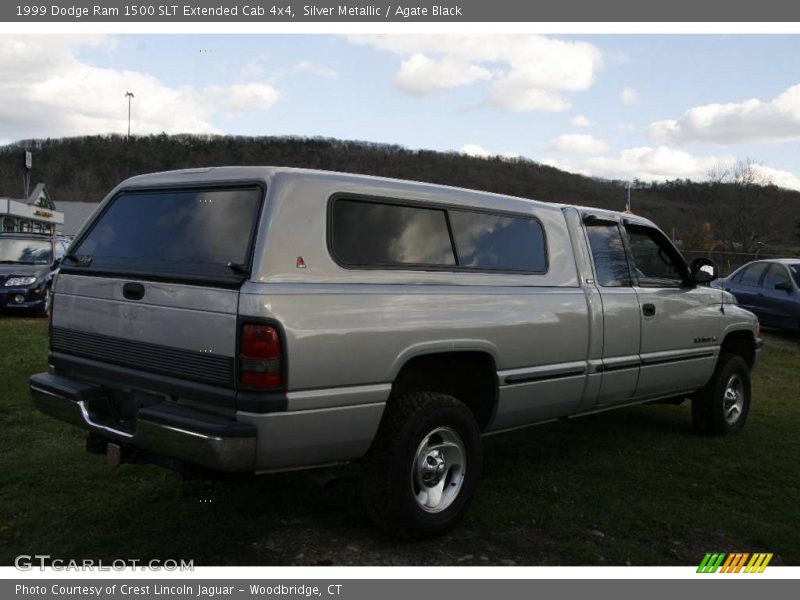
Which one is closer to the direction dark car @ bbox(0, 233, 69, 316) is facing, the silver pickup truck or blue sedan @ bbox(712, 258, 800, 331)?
the silver pickup truck

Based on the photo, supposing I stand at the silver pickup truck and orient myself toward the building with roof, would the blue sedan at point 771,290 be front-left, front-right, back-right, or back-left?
front-right

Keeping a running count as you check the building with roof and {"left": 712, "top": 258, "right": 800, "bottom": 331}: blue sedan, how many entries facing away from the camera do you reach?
0

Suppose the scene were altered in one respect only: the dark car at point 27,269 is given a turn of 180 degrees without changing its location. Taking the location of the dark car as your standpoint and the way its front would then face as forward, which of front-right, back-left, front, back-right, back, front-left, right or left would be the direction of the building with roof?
front-left

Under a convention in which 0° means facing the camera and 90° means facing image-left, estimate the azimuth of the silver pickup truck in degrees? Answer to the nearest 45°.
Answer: approximately 225°

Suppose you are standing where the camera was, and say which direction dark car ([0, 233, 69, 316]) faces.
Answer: facing the viewer and to the left of the viewer

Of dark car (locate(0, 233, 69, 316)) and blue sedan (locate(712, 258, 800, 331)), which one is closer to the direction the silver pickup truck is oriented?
the blue sedan

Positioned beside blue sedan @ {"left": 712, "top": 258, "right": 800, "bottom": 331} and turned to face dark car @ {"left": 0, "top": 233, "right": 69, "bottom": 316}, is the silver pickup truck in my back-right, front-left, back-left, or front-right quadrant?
front-left

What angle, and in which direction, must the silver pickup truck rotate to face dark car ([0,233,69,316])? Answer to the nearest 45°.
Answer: approximately 90° to its left

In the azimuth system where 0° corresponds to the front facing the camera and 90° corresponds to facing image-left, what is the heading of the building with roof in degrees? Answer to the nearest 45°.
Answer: approximately 315°
